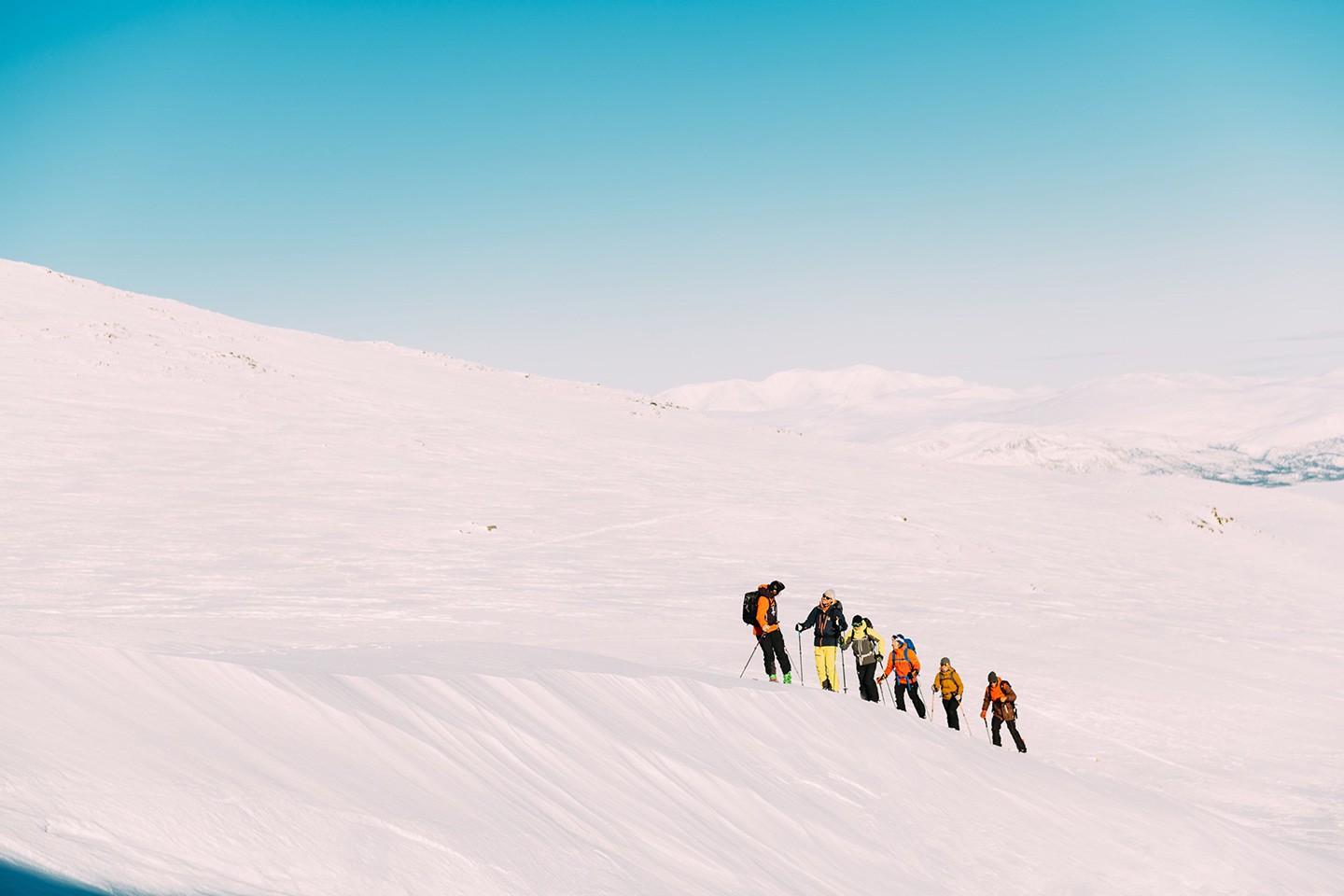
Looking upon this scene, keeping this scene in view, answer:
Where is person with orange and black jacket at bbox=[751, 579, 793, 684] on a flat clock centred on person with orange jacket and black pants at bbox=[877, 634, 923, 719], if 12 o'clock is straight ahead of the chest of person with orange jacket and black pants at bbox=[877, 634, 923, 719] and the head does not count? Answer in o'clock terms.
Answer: person with orange and black jacket at bbox=[751, 579, 793, 684] is roughly at 1 o'clock from person with orange jacket and black pants at bbox=[877, 634, 923, 719].

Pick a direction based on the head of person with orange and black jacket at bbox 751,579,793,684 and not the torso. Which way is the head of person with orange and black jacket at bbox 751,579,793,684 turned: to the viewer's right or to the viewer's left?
to the viewer's right

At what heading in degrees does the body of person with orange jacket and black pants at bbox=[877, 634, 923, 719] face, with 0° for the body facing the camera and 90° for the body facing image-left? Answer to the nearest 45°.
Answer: approximately 45°
